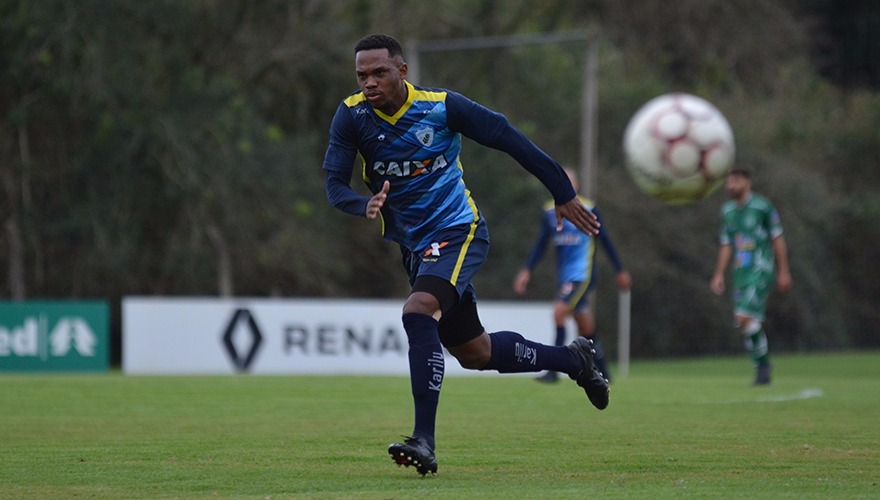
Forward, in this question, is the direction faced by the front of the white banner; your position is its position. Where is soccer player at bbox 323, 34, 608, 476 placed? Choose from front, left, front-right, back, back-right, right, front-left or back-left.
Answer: front

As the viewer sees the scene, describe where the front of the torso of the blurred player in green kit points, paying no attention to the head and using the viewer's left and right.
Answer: facing the viewer and to the left of the viewer

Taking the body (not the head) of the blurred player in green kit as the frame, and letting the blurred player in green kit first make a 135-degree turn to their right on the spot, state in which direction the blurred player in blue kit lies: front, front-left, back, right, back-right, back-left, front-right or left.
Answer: left

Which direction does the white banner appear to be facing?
toward the camera

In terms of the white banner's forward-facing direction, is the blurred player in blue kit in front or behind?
in front

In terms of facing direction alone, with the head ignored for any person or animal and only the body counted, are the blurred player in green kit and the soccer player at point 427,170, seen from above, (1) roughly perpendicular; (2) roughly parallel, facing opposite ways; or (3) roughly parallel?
roughly parallel

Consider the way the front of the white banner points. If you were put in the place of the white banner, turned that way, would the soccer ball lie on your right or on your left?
on your left

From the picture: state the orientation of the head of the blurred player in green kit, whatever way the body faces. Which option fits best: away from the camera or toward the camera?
toward the camera
